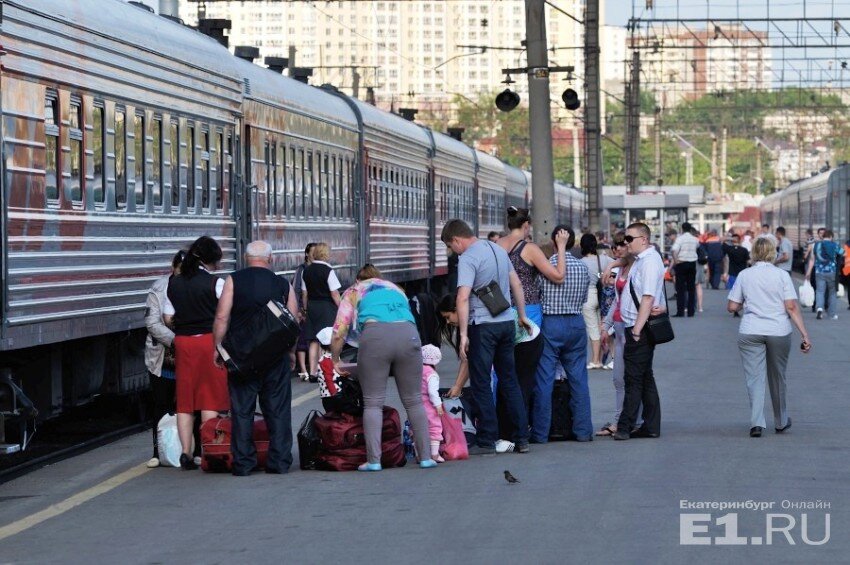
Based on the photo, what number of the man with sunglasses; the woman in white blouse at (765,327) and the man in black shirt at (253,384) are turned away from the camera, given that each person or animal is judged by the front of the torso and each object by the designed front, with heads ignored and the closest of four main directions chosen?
2

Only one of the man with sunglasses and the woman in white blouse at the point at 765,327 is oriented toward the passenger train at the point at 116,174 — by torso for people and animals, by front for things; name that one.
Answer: the man with sunglasses

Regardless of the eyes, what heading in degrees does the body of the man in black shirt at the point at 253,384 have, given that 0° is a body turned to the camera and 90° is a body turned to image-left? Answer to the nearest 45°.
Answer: approximately 180°

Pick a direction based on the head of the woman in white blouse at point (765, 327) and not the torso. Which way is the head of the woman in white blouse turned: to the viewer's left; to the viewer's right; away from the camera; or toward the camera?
away from the camera

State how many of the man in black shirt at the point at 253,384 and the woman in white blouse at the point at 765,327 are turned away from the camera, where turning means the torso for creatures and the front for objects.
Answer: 2

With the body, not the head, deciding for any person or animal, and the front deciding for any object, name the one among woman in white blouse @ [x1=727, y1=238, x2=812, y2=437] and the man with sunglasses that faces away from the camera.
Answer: the woman in white blouse

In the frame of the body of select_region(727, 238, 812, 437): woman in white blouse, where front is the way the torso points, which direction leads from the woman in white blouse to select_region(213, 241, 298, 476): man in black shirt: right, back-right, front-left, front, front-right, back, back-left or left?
back-left

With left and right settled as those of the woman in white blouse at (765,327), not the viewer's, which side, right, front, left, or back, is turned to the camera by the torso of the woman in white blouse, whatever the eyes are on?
back

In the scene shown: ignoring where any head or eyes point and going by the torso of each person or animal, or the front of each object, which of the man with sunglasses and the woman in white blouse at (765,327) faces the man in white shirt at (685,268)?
the woman in white blouse

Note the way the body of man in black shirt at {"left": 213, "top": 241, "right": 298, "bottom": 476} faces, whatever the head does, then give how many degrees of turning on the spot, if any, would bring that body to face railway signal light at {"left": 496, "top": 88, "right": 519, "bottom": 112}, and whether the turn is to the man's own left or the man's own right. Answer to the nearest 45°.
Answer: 0° — they already face it

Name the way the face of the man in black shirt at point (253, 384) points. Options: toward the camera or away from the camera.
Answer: away from the camera

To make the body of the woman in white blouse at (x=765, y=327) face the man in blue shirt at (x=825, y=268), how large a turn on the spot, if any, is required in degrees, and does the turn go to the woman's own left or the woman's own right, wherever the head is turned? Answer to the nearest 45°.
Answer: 0° — they already face them
